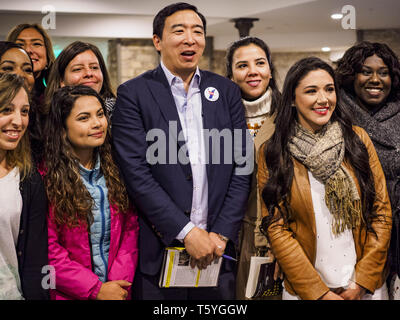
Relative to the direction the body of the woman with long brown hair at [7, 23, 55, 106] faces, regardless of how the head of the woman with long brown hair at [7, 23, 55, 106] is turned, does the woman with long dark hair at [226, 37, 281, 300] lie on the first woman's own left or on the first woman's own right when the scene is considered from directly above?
on the first woman's own left

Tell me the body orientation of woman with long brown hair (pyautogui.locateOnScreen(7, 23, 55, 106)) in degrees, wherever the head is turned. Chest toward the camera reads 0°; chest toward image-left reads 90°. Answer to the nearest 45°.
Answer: approximately 0°

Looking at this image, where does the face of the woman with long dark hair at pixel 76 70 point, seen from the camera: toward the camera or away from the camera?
toward the camera

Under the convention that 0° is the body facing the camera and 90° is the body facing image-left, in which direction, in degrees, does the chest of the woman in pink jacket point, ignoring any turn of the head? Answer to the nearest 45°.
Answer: approximately 315°

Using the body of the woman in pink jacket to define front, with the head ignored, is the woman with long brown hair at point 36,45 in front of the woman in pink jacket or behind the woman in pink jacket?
behind

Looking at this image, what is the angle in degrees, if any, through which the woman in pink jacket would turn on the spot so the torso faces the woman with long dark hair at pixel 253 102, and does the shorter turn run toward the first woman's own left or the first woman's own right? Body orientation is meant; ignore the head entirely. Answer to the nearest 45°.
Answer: approximately 45° to the first woman's own left

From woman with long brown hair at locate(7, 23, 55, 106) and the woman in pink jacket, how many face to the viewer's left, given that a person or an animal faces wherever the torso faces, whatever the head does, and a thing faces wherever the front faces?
0

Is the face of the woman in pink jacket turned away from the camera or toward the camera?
toward the camera

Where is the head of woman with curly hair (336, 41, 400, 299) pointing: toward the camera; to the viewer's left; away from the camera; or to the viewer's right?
toward the camera

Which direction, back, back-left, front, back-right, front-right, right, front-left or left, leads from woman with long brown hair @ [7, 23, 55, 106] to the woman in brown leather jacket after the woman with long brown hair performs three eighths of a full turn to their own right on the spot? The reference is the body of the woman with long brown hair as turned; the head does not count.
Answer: back

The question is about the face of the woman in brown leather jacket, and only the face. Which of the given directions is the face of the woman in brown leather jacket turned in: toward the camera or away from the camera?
toward the camera

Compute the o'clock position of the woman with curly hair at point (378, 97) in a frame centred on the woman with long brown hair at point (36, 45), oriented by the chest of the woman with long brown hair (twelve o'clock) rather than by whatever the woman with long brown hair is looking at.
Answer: The woman with curly hair is roughly at 10 o'clock from the woman with long brown hair.
